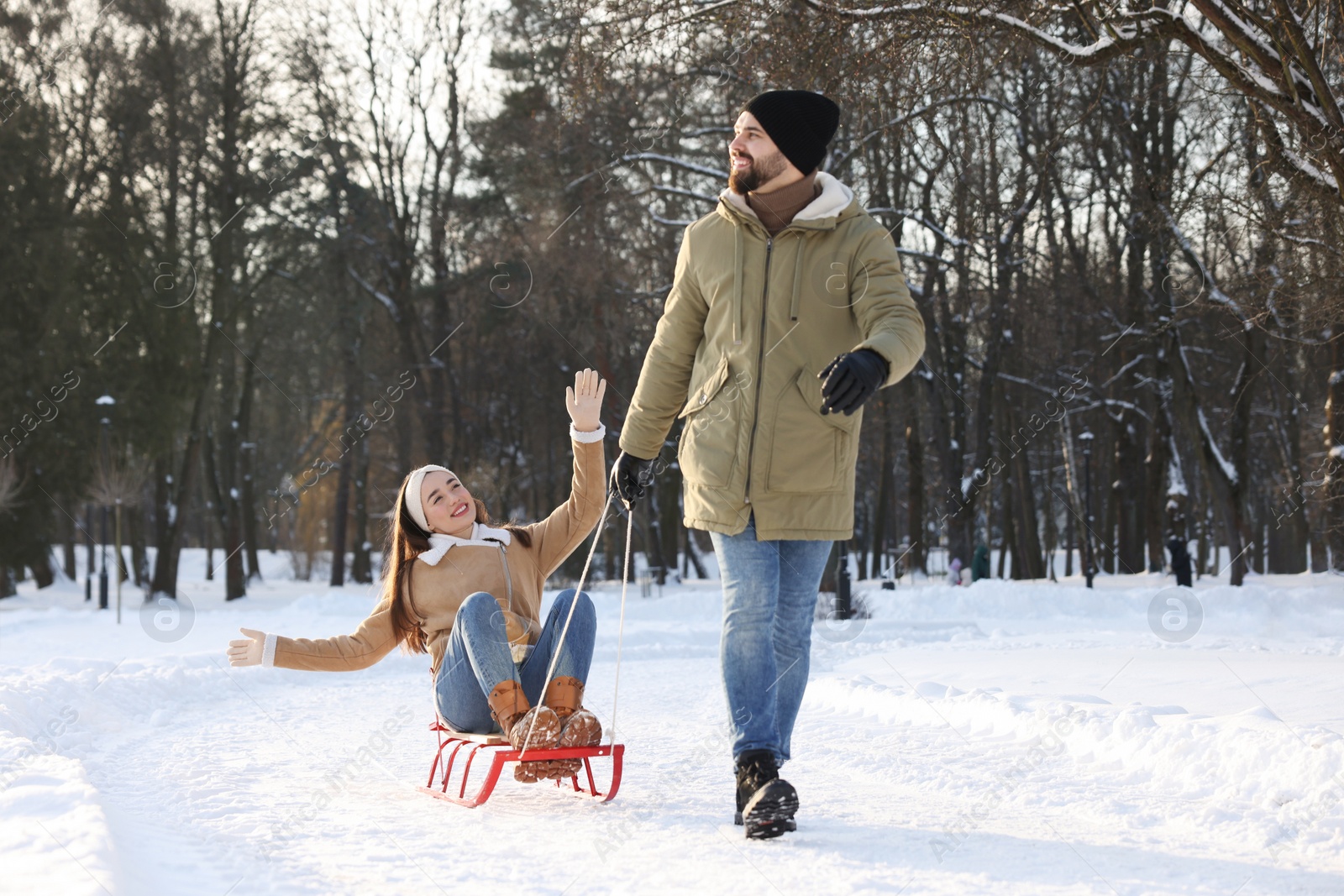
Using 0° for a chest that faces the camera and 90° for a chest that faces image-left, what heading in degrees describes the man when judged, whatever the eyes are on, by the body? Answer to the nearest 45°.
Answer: approximately 0°

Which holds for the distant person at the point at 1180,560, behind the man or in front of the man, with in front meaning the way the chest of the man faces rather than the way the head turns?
behind

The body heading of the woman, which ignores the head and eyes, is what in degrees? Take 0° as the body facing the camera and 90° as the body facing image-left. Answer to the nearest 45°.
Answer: approximately 315°

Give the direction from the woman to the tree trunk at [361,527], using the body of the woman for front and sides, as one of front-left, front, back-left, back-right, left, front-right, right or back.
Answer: back-left

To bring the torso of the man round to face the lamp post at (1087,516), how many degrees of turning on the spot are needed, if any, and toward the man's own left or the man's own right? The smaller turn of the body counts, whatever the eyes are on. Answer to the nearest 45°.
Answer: approximately 180°

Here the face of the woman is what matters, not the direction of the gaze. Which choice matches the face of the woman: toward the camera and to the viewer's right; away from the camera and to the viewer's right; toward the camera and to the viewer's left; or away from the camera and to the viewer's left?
toward the camera and to the viewer's right

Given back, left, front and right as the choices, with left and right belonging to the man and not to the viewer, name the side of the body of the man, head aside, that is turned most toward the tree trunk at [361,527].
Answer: back

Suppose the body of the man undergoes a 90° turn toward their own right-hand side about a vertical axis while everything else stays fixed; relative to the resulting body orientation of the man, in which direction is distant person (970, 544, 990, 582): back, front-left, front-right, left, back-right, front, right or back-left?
right

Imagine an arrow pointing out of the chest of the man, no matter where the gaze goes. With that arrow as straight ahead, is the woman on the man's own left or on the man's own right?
on the man's own right
